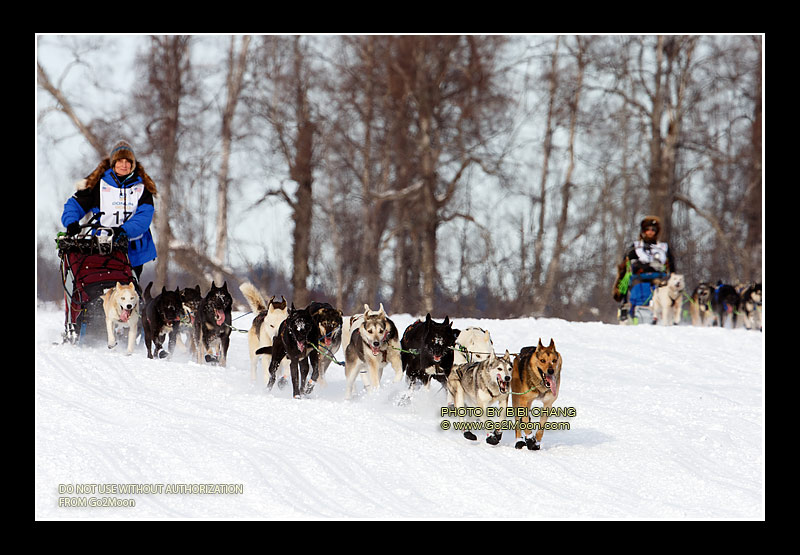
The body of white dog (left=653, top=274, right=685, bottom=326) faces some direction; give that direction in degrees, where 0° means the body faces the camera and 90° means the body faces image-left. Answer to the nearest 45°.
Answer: approximately 315°

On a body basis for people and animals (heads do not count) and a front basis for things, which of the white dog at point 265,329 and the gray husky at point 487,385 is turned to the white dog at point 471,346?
the white dog at point 265,329

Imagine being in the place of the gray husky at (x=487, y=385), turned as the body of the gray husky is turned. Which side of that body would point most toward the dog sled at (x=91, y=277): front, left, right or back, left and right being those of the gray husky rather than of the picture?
back

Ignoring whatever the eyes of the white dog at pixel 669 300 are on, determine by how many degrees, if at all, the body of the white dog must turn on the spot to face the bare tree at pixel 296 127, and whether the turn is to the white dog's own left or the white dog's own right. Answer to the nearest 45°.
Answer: approximately 135° to the white dog's own right

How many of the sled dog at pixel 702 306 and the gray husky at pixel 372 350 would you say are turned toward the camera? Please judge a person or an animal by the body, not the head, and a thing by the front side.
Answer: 2

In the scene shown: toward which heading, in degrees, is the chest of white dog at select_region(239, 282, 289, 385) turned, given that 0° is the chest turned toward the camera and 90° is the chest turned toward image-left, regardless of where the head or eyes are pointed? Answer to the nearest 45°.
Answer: approximately 315°

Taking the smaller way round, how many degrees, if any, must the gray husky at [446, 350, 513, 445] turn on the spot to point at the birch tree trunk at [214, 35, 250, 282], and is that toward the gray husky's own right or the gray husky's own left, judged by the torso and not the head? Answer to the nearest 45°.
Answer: approximately 180°

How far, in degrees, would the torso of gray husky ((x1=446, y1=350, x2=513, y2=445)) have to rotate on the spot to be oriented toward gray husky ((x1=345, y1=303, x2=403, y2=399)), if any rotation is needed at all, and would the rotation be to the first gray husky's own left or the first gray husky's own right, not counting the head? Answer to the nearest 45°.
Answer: approximately 180°

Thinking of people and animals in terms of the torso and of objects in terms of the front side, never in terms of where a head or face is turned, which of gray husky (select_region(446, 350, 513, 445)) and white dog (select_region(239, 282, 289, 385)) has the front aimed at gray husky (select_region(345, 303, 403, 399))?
the white dog

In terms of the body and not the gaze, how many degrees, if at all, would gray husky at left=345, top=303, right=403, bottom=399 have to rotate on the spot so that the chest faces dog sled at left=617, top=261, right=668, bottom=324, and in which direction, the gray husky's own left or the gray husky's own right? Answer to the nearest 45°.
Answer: approximately 135° to the gray husky's own left

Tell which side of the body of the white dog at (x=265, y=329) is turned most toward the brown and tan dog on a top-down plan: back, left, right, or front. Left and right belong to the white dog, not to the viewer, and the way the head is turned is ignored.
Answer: front
